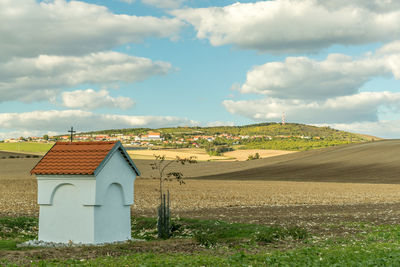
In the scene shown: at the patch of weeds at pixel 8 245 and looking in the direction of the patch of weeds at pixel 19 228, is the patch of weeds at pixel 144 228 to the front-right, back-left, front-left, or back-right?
front-right

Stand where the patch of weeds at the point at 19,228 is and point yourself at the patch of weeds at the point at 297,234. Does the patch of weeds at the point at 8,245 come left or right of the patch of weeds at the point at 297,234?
right

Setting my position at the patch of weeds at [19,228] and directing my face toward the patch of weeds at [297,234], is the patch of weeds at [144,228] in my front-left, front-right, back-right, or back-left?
front-left

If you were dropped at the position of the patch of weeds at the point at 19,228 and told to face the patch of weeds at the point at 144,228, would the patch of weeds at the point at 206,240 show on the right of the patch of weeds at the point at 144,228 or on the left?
right

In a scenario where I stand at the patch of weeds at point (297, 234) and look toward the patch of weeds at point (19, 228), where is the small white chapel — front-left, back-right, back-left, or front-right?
front-left

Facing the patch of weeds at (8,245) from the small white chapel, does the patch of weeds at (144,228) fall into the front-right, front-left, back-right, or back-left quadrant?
back-right

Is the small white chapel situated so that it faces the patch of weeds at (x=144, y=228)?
no

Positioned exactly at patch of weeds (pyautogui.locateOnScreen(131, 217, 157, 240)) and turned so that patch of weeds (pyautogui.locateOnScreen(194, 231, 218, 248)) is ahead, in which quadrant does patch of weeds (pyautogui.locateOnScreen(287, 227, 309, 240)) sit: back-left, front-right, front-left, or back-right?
front-left

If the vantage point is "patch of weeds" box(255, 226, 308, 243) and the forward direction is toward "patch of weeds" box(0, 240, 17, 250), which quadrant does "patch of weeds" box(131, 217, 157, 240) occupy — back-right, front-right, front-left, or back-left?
front-right

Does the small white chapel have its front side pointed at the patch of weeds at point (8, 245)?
no

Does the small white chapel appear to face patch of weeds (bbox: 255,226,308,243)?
no

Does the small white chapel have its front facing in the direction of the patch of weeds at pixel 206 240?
no

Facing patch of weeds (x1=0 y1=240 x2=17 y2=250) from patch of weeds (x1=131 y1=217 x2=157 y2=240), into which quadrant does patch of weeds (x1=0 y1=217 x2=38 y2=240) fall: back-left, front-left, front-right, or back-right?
front-right
